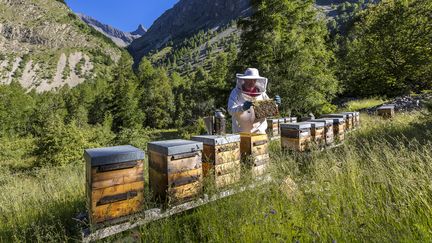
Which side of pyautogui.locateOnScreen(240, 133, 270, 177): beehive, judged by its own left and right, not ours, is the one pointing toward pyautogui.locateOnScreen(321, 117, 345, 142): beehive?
left

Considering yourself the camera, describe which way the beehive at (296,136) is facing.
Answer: facing the viewer and to the right of the viewer

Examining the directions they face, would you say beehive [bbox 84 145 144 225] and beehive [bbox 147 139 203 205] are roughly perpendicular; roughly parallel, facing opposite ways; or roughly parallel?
roughly parallel

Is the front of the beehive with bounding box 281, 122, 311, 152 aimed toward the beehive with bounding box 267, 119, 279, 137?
no

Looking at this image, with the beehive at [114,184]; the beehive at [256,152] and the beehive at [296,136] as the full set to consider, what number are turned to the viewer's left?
0

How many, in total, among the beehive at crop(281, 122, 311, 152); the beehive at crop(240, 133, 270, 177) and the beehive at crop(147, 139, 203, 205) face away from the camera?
0

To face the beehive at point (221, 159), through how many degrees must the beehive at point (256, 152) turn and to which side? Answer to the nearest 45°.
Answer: approximately 90° to its right

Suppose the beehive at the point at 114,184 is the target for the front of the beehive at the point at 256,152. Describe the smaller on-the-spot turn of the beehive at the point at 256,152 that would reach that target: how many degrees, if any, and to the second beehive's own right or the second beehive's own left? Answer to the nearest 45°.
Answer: approximately 90° to the second beehive's own right

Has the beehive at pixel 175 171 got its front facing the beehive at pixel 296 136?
no

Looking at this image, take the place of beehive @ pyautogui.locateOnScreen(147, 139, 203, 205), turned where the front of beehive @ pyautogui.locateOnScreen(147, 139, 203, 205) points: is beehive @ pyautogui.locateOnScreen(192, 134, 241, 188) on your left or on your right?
on your left
